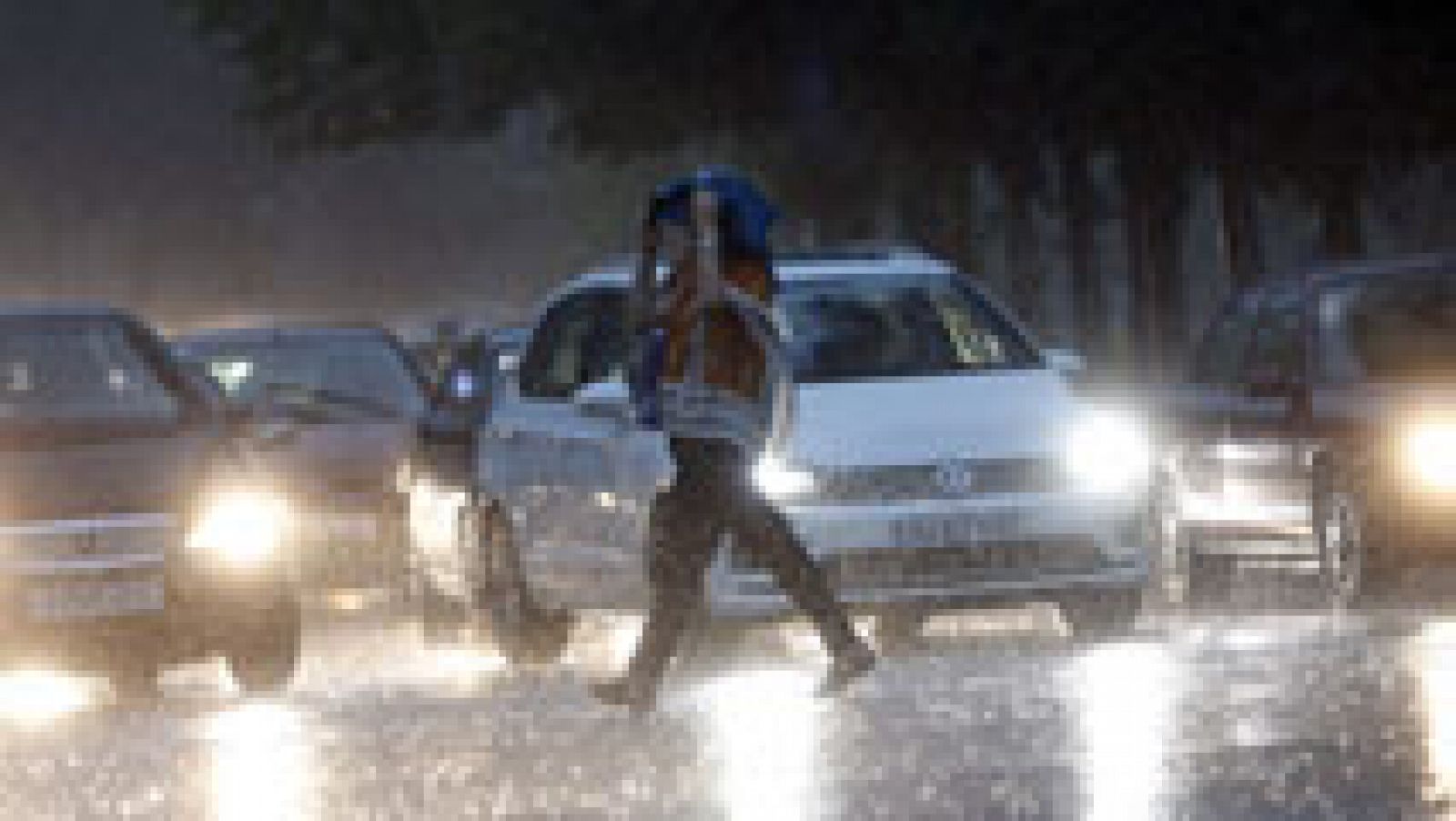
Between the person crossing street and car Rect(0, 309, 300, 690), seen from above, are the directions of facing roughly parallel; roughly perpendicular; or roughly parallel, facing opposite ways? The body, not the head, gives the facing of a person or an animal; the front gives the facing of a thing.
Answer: roughly perpendicular

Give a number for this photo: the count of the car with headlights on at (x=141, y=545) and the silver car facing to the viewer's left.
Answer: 0

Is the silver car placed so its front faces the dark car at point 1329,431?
no

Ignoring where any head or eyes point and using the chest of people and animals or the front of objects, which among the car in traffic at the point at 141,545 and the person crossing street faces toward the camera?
the car in traffic

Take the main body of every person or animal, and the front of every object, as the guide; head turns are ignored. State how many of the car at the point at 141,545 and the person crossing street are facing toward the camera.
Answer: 1

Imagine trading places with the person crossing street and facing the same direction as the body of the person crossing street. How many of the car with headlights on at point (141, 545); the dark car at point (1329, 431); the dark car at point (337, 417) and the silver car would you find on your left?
0

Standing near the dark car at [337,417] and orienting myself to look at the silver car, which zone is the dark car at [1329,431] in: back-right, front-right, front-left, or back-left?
front-left

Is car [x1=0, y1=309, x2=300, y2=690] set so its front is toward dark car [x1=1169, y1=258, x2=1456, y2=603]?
no

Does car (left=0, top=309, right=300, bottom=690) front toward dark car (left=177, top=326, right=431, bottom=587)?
no

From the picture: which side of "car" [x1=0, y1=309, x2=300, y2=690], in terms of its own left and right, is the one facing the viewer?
front

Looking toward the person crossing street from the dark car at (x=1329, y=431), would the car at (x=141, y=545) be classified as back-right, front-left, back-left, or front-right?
front-right
